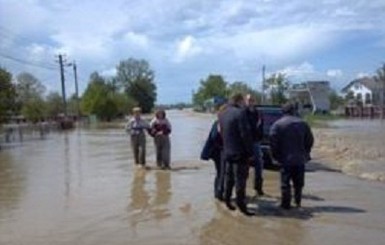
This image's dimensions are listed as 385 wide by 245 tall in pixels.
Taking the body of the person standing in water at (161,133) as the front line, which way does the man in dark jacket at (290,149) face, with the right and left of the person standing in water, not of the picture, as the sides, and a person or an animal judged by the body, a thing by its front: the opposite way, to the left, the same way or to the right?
the opposite way

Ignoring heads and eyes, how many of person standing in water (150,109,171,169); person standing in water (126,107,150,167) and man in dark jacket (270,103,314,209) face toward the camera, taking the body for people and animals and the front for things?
2

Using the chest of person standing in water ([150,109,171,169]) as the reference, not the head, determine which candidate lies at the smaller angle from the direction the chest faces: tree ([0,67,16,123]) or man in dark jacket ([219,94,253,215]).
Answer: the man in dark jacket

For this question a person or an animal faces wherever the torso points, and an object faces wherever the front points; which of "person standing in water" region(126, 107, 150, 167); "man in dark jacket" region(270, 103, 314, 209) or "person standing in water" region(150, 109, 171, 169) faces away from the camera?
the man in dark jacket

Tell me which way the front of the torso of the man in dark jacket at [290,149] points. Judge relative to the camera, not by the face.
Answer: away from the camera

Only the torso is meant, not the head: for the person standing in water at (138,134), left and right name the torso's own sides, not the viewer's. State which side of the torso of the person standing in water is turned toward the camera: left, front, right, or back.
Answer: front

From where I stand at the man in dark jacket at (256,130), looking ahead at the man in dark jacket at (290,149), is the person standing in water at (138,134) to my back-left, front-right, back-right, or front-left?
back-right

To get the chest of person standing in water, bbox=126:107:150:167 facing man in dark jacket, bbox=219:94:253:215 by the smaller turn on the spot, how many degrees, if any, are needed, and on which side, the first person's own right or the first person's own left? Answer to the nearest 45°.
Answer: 0° — they already face them

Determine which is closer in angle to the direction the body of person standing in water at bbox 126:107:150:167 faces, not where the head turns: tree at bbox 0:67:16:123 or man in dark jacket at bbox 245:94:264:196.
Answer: the man in dark jacket

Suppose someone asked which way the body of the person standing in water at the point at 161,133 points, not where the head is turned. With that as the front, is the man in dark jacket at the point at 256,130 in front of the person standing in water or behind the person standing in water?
in front

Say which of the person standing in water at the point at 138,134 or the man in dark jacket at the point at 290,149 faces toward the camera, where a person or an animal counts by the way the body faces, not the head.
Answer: the person standing in water

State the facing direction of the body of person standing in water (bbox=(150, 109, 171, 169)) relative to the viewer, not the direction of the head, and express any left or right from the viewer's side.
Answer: facing the viewer

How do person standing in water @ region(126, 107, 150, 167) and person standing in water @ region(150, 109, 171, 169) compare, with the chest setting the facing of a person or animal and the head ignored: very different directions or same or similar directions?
same or similar directions

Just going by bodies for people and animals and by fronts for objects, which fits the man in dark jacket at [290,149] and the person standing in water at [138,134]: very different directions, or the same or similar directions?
very different directions

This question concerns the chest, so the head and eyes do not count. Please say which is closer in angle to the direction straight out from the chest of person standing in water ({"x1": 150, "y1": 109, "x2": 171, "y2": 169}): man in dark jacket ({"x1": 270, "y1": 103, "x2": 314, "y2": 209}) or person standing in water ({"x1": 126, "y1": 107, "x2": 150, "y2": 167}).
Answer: the man in dark jacket
